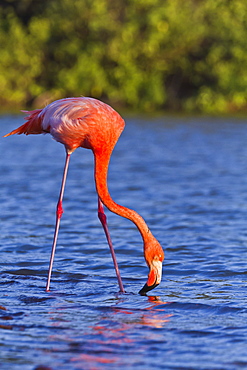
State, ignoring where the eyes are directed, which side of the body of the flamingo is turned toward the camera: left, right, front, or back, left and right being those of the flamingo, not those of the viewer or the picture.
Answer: right
